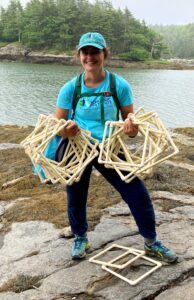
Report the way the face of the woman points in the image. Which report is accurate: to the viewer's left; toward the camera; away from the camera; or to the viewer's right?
toward the camera

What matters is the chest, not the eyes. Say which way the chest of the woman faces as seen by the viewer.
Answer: toward the camera
